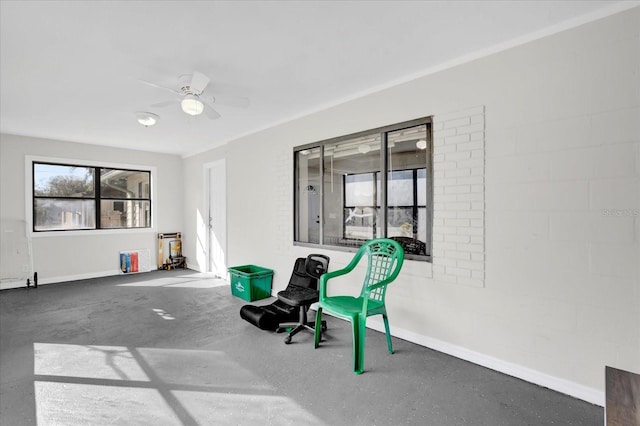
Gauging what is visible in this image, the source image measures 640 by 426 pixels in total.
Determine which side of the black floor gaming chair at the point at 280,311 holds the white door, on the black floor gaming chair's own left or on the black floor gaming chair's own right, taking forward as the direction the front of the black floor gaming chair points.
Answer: on the black floor gaming chair's own right

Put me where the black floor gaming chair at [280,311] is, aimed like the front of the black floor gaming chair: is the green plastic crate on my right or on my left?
on my right

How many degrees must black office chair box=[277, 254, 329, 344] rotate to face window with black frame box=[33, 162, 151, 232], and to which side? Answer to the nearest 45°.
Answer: approximately 90° to its right

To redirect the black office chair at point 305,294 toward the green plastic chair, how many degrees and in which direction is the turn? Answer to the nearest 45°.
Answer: approximately 90° to its left
